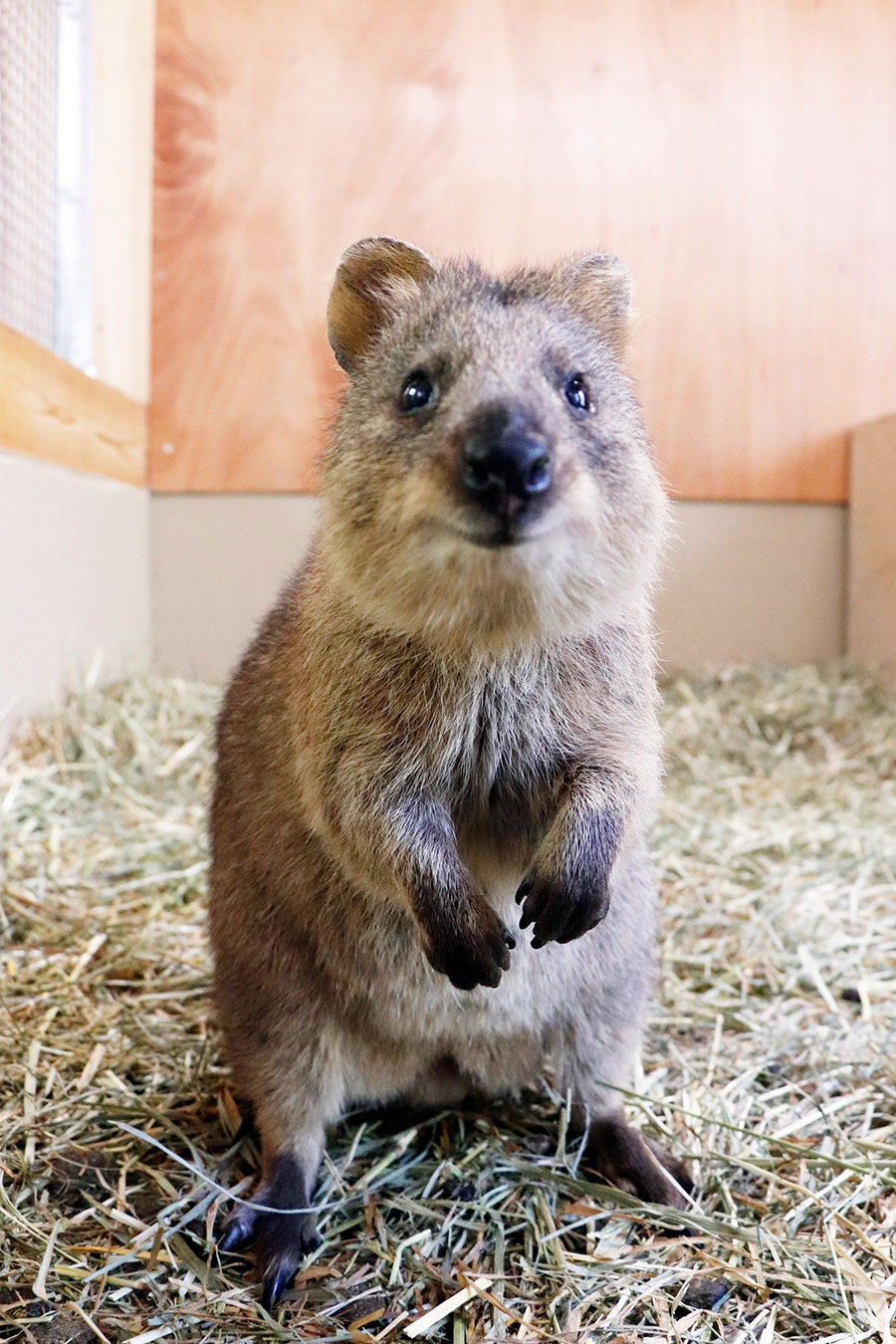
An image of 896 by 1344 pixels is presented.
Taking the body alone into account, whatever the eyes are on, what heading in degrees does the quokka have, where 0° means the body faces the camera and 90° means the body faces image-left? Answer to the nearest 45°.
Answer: approximately 0°
